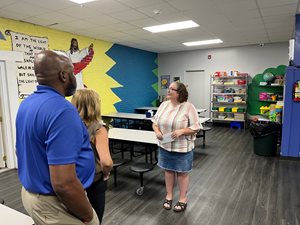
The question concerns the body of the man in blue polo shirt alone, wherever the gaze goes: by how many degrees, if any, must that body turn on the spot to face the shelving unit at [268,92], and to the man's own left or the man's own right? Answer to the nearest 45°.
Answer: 0° — they already face it

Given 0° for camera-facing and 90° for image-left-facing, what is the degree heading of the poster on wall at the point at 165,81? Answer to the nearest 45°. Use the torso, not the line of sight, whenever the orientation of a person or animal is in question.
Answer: approximately 0°

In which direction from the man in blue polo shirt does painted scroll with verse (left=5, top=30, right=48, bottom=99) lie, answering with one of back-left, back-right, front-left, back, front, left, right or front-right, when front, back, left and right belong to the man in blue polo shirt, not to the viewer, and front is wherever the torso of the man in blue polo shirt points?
front-left

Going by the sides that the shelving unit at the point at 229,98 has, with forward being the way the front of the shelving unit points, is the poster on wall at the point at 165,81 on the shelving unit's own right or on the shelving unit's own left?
on the shelving unit's own right

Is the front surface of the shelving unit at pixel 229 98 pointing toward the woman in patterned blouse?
yes

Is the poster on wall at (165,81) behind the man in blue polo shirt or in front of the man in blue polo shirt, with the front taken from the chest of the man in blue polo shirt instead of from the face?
in front

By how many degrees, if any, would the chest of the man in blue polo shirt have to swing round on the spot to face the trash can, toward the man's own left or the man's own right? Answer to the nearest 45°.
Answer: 0° — they already face it

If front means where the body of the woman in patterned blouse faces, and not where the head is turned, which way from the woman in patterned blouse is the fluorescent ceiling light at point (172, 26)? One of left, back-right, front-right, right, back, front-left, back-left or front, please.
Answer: back-right

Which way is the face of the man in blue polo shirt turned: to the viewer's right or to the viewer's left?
to the viewer's right

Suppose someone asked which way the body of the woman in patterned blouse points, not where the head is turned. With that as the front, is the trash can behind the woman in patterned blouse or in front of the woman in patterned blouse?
behind

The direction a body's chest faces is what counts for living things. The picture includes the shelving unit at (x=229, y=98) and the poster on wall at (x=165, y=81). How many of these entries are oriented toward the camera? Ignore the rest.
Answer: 2

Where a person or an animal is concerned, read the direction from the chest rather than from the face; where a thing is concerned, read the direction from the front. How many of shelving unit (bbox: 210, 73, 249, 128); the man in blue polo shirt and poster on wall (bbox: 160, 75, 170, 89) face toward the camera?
2

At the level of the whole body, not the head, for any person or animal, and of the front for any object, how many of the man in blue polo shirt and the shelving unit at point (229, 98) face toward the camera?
1

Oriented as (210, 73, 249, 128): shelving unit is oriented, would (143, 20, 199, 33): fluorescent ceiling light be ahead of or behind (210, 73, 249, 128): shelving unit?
ahead

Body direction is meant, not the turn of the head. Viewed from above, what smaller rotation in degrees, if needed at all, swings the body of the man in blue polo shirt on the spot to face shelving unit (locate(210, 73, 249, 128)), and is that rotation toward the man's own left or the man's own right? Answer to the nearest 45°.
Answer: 0° — they already face it
